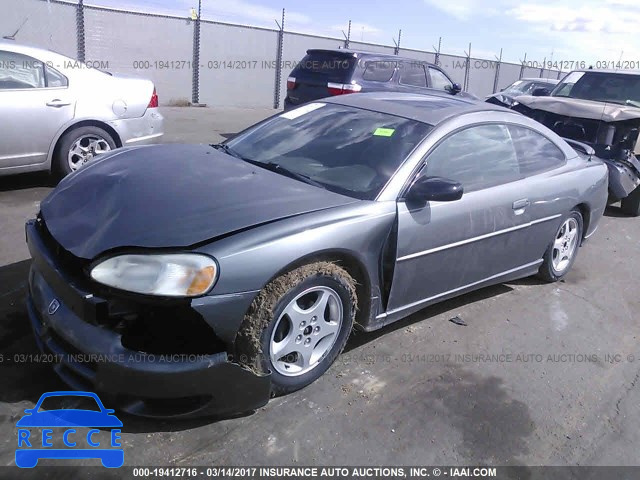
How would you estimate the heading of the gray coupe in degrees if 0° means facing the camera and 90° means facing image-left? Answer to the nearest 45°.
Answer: approximately 45°

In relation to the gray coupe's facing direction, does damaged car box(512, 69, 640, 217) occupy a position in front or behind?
behind

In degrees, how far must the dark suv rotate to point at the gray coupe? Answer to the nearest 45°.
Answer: approximately 135° to its right

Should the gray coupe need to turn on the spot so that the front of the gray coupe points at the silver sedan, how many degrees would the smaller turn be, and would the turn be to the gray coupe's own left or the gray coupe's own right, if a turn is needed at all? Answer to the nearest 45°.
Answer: approximately 90° to the gray coupe's own right

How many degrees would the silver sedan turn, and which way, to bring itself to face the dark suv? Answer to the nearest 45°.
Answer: approximately 135° to its right

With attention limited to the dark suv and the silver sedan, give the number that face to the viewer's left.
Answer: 1

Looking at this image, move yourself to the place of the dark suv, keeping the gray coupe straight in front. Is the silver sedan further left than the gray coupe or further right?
right

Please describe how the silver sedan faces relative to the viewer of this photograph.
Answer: facing to the left of the viewer

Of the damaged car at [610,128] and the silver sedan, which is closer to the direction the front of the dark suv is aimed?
the damaged car

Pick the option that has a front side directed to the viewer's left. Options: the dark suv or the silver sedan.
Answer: the silver sedan

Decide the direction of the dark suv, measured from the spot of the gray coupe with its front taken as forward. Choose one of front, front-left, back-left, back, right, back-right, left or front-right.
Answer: back-right
